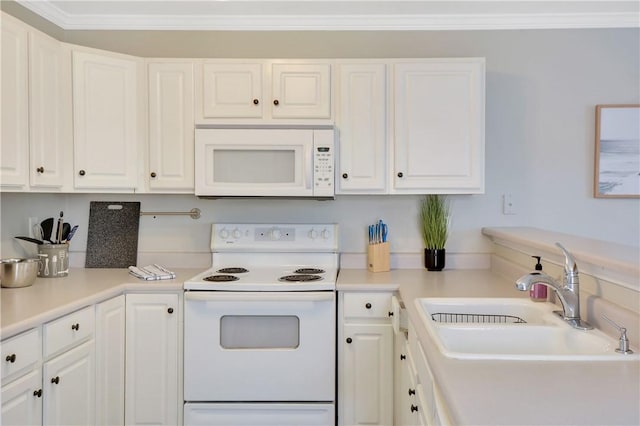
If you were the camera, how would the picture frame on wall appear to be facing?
facing the viewer

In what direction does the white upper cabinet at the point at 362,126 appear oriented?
toward the camera

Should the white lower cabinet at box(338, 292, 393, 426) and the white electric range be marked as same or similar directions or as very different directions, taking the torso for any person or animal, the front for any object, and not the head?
same or similar directions

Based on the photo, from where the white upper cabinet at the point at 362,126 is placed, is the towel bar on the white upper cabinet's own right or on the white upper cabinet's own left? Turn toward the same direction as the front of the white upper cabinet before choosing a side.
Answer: on the white upper cabinet's own right

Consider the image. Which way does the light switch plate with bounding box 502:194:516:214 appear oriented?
toward the camera

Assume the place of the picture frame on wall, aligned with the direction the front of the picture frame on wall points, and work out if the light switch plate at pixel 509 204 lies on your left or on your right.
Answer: on your right

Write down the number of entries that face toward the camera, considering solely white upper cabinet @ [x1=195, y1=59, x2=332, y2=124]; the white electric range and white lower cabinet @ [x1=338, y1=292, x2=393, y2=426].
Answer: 3

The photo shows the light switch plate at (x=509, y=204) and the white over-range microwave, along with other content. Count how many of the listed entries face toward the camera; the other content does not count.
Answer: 2

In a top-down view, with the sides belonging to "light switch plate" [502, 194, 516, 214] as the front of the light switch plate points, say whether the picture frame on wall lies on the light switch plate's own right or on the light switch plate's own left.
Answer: on the light switch plate's own left

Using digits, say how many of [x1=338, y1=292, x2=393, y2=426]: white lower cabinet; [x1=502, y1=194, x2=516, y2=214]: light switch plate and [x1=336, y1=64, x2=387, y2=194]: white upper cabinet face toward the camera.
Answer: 3

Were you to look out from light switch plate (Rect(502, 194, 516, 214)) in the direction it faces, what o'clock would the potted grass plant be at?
The potted grass plant is roughly at 2 o'clock from the light switch plate.

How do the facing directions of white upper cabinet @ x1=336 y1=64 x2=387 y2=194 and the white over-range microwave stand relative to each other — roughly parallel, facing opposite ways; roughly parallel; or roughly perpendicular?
roughly parallel

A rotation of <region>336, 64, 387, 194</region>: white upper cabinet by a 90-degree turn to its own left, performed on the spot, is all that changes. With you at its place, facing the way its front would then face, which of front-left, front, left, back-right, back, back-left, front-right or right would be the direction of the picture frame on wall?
front
